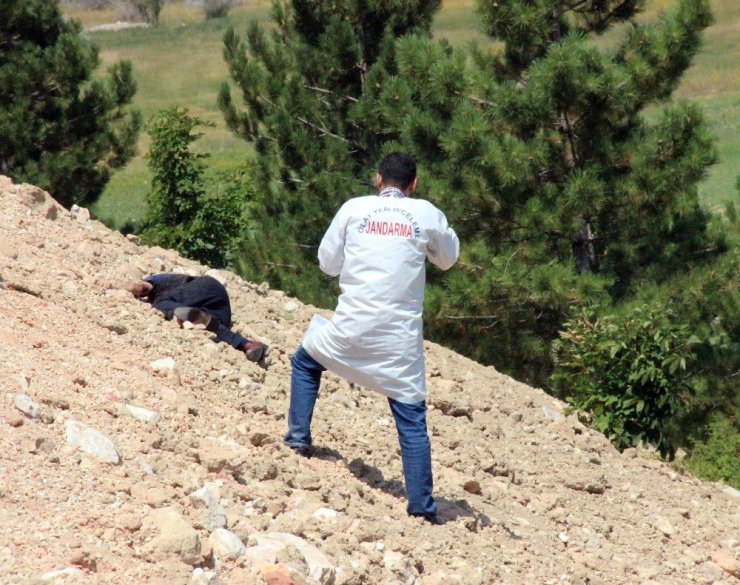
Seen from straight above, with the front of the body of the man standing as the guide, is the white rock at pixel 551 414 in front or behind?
in front

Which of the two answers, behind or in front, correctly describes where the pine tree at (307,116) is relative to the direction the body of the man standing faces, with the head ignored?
in front

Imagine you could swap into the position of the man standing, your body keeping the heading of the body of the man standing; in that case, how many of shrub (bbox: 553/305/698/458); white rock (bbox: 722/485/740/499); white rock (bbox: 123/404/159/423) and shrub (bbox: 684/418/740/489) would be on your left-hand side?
1

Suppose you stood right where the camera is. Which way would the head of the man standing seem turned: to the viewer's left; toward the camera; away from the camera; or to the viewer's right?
away from the camera

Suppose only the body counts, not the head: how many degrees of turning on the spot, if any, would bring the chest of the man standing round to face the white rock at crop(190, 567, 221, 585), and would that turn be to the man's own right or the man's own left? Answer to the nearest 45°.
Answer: approximately 135° to the man's own left

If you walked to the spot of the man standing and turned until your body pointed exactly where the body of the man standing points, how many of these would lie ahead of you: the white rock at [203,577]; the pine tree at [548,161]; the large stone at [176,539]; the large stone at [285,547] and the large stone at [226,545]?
1

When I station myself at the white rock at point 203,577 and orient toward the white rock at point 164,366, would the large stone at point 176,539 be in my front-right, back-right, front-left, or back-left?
front-left

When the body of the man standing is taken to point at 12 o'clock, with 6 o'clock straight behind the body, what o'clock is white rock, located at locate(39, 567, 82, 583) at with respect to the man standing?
The white rock is roughly at 7 o'clock from the man standing.

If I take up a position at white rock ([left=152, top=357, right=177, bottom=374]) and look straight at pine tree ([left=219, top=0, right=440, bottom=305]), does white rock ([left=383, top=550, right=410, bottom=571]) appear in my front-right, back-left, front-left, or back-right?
back-right

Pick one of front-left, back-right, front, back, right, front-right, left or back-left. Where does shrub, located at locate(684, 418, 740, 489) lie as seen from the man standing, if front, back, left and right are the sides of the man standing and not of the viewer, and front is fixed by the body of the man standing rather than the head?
front-right

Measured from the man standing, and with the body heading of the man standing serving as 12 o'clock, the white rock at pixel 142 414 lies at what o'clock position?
The white rock is roughly at 9 o'clock from the man standing.

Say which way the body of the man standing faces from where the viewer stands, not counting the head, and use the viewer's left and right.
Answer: facing away from the viewer

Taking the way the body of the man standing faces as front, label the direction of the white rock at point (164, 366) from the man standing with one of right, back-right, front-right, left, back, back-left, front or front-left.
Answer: front-left

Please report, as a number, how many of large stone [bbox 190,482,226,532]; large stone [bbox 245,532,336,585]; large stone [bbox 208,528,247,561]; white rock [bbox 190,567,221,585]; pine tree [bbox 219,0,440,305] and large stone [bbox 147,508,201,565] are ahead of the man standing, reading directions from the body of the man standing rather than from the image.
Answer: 1

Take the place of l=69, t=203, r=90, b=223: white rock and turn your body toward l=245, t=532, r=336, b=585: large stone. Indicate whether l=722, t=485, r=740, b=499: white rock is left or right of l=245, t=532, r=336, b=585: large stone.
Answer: left

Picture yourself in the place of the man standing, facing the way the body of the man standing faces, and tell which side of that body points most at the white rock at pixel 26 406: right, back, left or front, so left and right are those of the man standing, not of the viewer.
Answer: left
